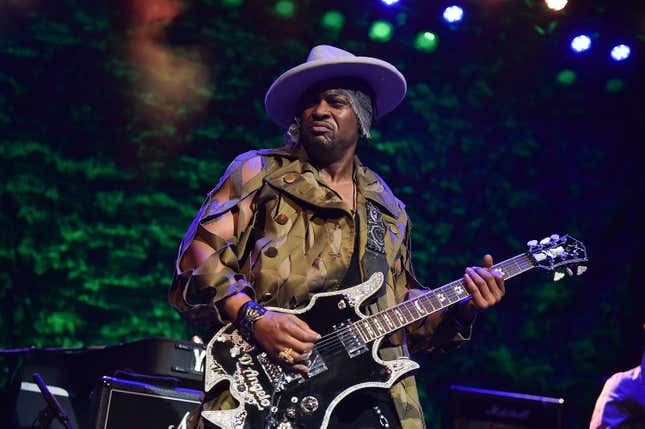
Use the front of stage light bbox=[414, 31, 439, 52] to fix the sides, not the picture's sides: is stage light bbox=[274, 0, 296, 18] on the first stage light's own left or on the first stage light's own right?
on the first stage light's own right

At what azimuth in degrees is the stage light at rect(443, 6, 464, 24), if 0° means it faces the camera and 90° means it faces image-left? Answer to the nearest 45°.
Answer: approximately 0°

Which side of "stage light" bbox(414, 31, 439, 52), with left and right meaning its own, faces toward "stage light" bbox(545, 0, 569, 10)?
left

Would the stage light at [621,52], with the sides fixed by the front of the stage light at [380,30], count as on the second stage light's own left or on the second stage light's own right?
on the second stage light's own left
